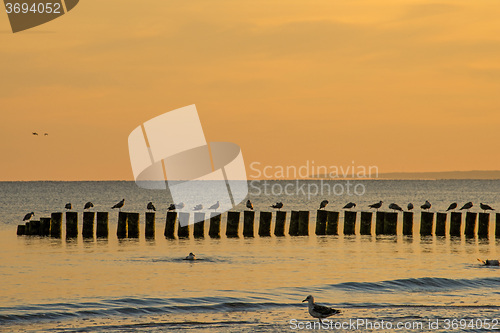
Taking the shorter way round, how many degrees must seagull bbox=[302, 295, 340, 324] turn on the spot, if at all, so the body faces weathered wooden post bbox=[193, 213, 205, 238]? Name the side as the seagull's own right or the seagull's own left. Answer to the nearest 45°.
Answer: approximately 90° to the seagull's own right

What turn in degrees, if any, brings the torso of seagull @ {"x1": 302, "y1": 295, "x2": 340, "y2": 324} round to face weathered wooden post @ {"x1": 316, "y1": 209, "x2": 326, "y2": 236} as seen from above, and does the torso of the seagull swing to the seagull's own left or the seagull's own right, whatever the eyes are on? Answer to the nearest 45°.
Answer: approximately 90° to the seagull's own right

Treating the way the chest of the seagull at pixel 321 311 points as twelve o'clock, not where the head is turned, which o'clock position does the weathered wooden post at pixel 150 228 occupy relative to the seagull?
The weathered wooden post is roughly at 2 o'clock from the seagull.

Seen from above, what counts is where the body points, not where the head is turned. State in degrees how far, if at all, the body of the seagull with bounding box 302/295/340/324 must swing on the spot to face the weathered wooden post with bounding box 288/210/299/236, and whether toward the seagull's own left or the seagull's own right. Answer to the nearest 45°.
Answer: approximately 90° to the seagull's own right

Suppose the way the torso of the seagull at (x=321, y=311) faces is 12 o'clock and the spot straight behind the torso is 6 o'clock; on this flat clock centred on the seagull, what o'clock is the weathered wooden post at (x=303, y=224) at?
The weathered wooden post is roughly at 3 o'clock from the seagull.

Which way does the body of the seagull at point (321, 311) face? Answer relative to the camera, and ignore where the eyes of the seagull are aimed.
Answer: to the viewer's left

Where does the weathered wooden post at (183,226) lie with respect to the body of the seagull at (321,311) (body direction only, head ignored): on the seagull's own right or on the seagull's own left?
on the seagull's own right

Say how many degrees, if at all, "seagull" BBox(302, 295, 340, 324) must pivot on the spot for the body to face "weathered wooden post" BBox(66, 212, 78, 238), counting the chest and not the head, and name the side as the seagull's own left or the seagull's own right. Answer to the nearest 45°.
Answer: approximately 45° to the seagull's own right

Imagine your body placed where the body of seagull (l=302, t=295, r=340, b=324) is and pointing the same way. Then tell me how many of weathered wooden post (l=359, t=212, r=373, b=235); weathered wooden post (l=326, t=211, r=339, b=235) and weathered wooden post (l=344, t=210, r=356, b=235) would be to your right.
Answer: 3

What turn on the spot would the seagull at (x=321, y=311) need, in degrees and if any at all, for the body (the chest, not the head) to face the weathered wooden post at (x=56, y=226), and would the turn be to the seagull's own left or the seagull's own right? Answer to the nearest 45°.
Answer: approximately 45° to the seagull's own right

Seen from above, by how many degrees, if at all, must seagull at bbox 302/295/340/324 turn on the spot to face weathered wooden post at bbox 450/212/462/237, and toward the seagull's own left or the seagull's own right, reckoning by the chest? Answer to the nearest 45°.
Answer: approximately 90° to the seagull's own right

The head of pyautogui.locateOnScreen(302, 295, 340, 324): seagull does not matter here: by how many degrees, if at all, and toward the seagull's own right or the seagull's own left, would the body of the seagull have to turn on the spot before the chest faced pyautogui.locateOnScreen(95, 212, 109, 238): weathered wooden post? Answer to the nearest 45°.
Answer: approximately 45° to the seagull's own right

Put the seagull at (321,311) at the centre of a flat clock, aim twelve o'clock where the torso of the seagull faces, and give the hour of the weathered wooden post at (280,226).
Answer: The weathered wooden post is roughly at 3 o'clock from the seagull.

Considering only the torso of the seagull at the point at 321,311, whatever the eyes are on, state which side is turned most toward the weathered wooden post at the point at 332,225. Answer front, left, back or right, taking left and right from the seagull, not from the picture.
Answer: right

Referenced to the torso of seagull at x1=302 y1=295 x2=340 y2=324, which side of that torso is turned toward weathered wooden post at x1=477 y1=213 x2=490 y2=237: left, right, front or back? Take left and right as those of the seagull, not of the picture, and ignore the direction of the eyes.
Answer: right
